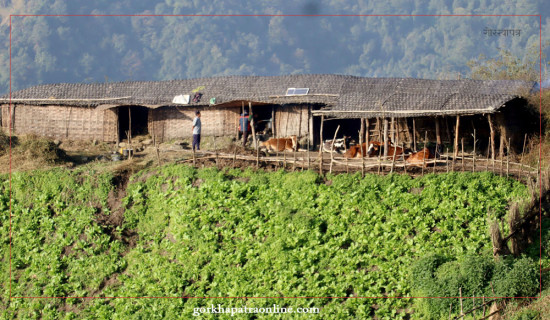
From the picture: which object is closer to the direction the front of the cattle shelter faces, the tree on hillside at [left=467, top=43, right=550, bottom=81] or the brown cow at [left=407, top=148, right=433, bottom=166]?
the brown cow

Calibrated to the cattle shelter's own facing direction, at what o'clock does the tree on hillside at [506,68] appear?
The tree on hillside is roughly at 8 o'clock from the cattle shelter.

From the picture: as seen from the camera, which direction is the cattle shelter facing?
toward the camera

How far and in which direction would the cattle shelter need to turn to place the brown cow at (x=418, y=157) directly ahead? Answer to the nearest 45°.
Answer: approximately 45° to its left
